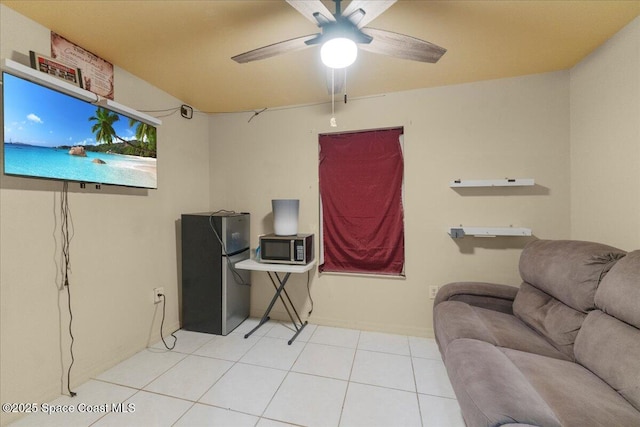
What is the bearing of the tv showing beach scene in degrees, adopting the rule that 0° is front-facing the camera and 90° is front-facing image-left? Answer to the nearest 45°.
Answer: approximately 315°

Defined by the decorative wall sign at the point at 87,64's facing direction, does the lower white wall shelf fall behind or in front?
in front

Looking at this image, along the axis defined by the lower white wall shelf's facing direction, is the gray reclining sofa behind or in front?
in front

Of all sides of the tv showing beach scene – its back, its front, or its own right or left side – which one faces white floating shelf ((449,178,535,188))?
front

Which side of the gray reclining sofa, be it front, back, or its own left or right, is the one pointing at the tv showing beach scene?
front

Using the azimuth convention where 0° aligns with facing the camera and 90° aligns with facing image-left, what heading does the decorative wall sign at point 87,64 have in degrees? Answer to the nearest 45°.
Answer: approximately 315°
